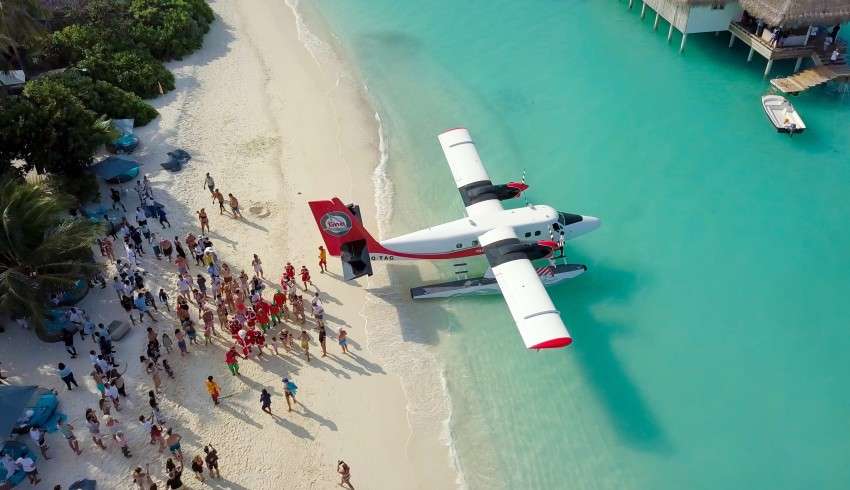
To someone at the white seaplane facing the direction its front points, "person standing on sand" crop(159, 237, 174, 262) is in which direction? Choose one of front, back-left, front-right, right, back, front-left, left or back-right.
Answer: back

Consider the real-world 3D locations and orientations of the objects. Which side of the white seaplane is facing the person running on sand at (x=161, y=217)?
back

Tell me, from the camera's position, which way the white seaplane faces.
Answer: facing to the right of the viewer

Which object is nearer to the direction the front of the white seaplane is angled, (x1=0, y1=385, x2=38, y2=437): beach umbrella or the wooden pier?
the wooden pier
